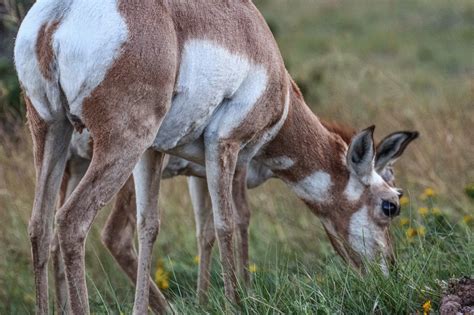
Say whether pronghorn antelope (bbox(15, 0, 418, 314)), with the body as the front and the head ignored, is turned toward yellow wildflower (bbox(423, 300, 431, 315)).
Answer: no

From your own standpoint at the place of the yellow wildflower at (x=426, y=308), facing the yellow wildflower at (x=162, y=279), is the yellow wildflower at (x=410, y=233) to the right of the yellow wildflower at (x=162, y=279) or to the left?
right

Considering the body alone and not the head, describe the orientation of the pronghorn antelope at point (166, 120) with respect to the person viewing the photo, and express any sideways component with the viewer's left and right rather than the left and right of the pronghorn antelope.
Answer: facing away from the viewer and to the right of the viewer

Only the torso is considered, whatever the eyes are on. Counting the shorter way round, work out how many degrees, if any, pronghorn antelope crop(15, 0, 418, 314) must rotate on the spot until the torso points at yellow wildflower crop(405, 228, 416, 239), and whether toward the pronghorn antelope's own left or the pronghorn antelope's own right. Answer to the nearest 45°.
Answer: approximately 45° to the pronghorn antelope's own right
